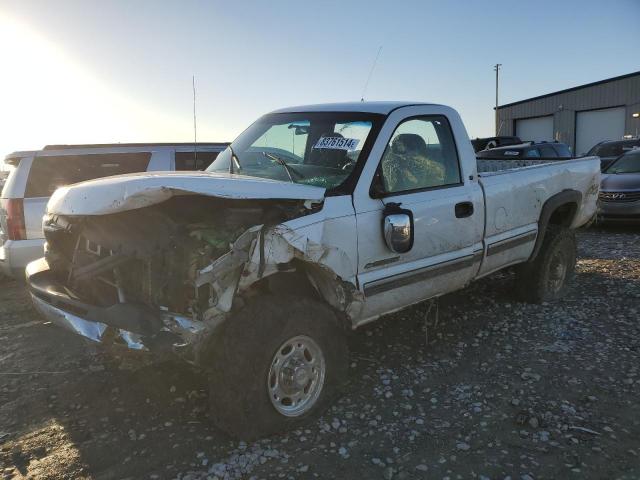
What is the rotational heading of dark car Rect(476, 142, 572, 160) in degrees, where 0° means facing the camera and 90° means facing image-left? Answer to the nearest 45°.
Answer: approximately 45°

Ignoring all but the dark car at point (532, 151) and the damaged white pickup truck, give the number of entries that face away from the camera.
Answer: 0

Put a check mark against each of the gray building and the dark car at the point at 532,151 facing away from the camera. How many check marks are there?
0

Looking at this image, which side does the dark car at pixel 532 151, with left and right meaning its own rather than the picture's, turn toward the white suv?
front

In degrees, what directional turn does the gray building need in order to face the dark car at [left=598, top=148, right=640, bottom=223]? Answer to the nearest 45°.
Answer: approximately 45° to its left

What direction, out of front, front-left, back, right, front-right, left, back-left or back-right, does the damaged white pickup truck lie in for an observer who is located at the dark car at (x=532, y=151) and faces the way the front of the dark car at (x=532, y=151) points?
front-left

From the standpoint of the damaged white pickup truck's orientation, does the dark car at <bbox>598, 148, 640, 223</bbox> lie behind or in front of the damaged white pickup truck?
behind

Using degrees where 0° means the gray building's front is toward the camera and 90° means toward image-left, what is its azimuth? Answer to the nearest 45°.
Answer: approximately 45°

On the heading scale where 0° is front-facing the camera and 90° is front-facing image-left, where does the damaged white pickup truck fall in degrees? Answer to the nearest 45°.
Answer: approximately 45°
